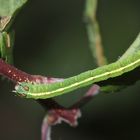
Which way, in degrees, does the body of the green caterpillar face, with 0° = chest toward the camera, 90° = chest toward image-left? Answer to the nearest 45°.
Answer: approximately 90°
